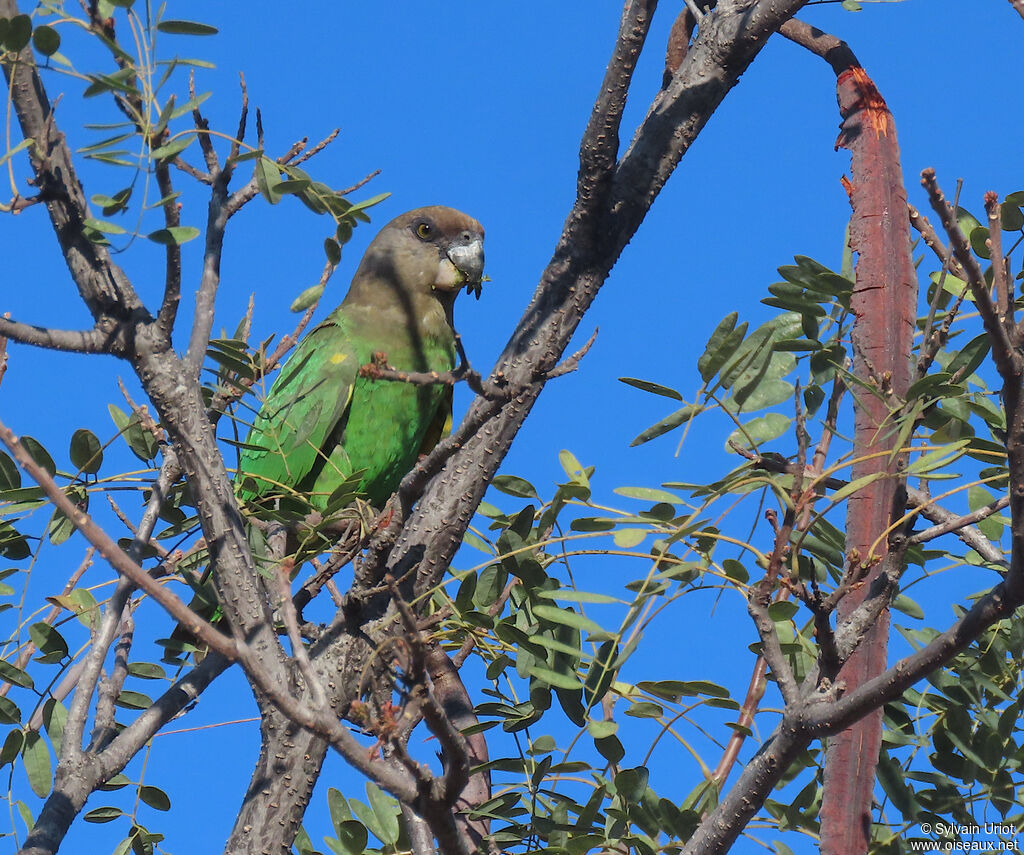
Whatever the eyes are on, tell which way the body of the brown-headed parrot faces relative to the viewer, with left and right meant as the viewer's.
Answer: facing the viewer and to the right of the viewer
